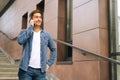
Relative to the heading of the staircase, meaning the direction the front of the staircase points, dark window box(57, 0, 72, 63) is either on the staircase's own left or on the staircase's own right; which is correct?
on the staircase's own left

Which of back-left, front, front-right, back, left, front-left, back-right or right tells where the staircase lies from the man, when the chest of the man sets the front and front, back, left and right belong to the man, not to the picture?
back

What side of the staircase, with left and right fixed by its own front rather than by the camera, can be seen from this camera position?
front

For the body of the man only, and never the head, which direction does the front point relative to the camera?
toward the camera

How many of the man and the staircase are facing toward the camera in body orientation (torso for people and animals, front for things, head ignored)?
2

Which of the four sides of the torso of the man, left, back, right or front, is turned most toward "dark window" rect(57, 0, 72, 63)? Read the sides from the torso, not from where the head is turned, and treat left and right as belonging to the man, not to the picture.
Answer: back
